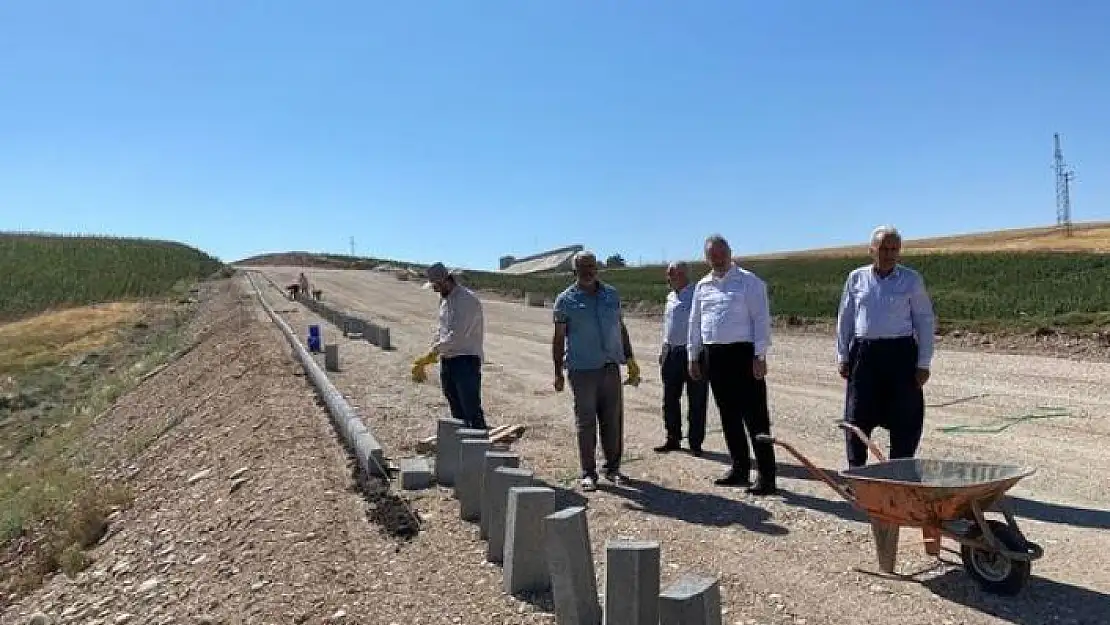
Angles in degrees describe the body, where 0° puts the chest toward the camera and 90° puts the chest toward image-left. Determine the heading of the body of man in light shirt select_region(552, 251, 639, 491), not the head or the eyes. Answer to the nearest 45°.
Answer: approximately 0°

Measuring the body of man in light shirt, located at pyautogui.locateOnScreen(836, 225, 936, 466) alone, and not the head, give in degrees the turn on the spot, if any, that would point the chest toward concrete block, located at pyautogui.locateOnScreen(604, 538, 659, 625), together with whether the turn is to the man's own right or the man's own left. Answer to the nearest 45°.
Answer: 0° — they already face it

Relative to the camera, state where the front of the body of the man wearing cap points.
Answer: to the viewer's left

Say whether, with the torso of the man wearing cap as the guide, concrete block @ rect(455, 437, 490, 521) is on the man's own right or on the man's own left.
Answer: on the man's own left

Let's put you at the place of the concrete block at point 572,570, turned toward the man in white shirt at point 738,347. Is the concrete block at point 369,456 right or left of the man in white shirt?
left

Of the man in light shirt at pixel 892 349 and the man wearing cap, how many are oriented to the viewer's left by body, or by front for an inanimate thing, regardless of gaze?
1

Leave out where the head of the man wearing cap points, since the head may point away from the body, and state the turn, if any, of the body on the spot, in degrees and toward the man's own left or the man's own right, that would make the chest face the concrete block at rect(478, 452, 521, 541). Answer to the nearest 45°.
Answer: approximately 90° to the man's own left

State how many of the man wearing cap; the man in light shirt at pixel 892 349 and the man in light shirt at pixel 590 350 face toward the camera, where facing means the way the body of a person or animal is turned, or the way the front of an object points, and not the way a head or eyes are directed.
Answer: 2

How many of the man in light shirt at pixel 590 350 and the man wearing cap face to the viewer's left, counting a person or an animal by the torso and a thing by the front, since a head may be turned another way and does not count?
1

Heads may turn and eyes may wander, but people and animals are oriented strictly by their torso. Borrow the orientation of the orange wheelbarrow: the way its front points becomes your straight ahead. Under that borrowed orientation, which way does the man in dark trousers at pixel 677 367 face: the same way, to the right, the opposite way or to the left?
to the right

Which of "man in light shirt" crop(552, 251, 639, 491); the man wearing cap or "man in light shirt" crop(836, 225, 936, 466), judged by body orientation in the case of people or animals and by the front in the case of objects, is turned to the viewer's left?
the man wearing cap

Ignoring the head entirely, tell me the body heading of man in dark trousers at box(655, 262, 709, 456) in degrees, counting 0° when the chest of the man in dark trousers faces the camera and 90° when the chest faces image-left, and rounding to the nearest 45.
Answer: approximately 45°
